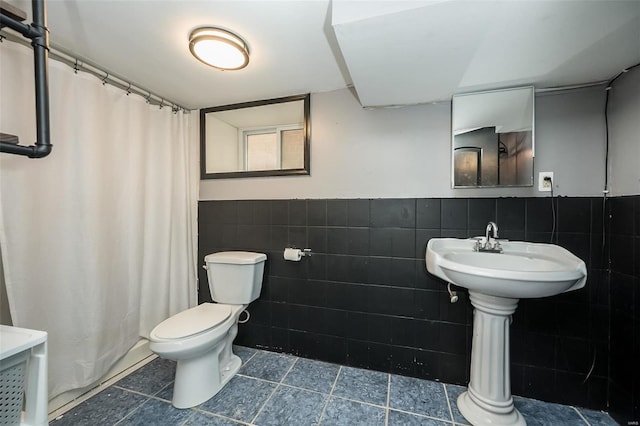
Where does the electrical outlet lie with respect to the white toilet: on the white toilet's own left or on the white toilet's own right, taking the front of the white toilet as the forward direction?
on the white toilet's own left

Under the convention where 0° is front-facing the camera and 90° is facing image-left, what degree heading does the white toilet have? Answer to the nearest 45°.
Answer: approximately 45°

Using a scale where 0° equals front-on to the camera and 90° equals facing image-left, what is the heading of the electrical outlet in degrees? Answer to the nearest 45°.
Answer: approximately 0°

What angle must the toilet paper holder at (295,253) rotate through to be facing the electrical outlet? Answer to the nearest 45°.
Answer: approximately 135° to its left

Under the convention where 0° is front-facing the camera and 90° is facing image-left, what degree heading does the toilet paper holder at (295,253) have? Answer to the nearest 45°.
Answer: approximately 45°
